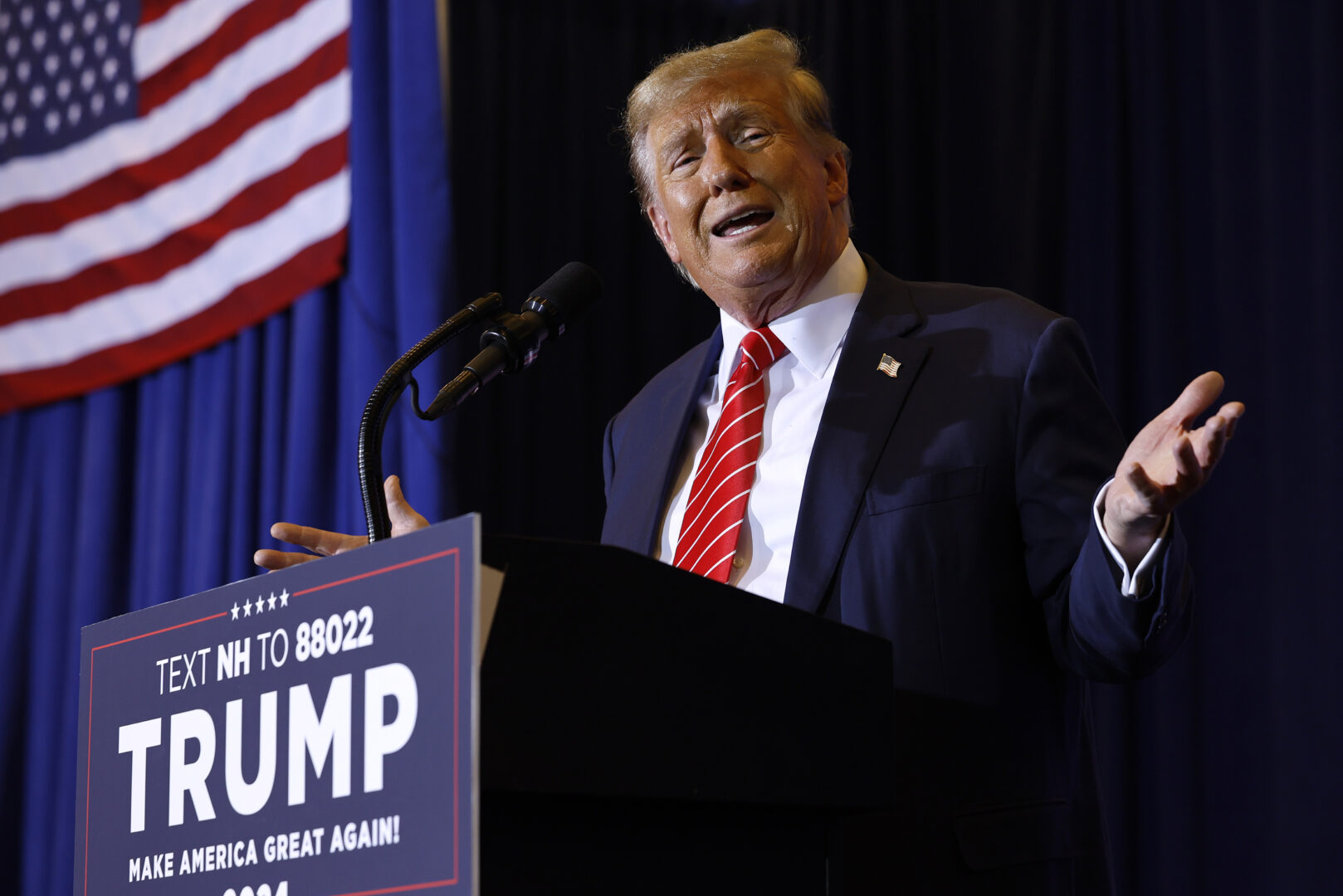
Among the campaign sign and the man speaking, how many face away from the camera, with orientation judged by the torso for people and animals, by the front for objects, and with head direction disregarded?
0

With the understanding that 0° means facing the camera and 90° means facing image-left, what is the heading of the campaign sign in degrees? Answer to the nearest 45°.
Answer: approximately 45°

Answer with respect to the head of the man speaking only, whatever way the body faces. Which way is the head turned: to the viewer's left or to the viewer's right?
to the viewer's left

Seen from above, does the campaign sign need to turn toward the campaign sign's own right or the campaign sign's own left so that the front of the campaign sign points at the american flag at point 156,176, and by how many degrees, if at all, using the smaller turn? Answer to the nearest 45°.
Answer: approximately 135° to the campaign sign's own right

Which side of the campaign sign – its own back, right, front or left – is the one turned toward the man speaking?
back

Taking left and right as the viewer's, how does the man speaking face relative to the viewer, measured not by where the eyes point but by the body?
facing the viewer and to the left of the viewer
